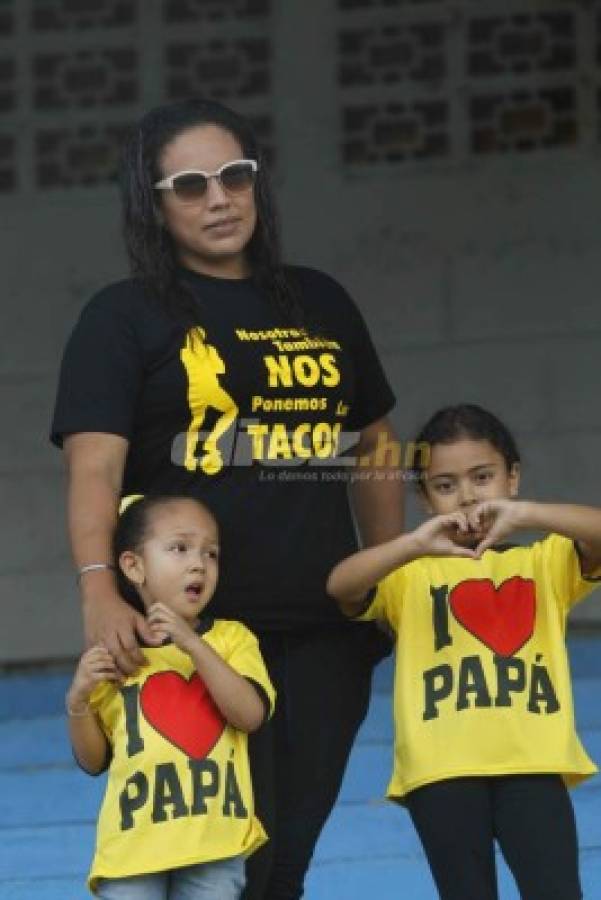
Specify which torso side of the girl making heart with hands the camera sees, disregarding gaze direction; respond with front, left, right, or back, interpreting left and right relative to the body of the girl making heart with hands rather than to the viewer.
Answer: front

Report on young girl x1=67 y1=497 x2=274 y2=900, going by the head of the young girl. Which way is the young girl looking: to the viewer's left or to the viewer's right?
to the viewer's right

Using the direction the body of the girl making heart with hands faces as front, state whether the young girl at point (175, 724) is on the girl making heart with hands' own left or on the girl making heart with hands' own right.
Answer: on the girl making heart with hands' own right
